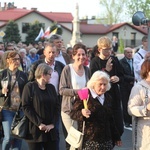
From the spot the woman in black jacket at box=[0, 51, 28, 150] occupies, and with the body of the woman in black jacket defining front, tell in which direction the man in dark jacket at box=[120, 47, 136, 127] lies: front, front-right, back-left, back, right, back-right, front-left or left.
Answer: back-left

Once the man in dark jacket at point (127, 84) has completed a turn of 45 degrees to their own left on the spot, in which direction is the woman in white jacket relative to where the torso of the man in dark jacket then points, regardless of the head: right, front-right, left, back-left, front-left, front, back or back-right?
right

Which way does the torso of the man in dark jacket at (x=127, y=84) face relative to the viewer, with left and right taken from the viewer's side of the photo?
facing the viewer and to the right of the viewer

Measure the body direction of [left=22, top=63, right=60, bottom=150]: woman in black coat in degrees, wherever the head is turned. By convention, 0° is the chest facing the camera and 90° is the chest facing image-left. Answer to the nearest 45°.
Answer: approximately 315°

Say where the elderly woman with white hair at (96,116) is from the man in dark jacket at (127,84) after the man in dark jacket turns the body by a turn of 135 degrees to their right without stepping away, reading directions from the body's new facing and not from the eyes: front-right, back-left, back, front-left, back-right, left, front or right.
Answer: left

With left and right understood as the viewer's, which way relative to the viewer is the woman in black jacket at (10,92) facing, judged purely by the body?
facing the viewer

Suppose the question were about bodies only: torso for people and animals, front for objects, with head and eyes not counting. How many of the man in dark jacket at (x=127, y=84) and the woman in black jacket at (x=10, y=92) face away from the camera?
0

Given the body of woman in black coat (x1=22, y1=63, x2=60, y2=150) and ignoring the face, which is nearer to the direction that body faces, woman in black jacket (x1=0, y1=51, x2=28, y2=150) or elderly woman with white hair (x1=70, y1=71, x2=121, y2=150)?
the elderly woman with white hair

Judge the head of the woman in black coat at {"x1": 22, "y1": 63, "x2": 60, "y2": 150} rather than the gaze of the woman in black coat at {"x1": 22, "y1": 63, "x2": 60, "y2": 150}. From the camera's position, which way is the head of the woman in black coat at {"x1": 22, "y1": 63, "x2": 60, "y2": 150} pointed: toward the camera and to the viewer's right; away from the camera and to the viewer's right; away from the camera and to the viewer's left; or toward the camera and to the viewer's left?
toward the camera and to the viewer's right

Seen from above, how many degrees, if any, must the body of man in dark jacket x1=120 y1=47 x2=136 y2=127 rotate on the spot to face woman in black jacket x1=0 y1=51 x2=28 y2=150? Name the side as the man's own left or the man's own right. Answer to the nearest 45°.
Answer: approximately 90° to the man's own right

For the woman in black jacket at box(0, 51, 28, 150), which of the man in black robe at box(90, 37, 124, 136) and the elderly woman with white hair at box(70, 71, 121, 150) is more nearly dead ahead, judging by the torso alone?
the elderly woman with white hair

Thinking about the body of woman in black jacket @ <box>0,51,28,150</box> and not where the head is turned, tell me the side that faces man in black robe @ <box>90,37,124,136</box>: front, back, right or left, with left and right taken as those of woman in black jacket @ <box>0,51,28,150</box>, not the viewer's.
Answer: left

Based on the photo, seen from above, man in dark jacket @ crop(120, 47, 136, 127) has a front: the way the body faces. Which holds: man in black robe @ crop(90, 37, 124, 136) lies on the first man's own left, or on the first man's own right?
on the first man's own right

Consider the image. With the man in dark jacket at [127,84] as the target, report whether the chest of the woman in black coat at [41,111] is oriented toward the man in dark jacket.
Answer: no
